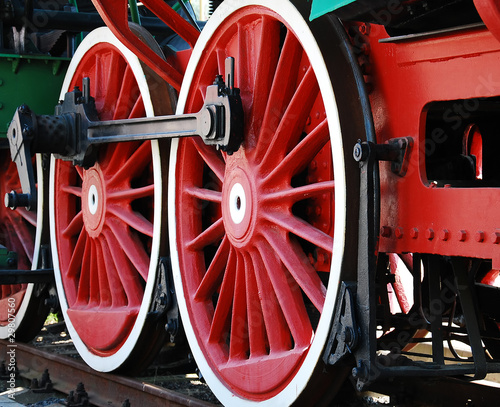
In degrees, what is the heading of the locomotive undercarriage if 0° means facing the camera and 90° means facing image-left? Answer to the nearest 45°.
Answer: approximately 135°
